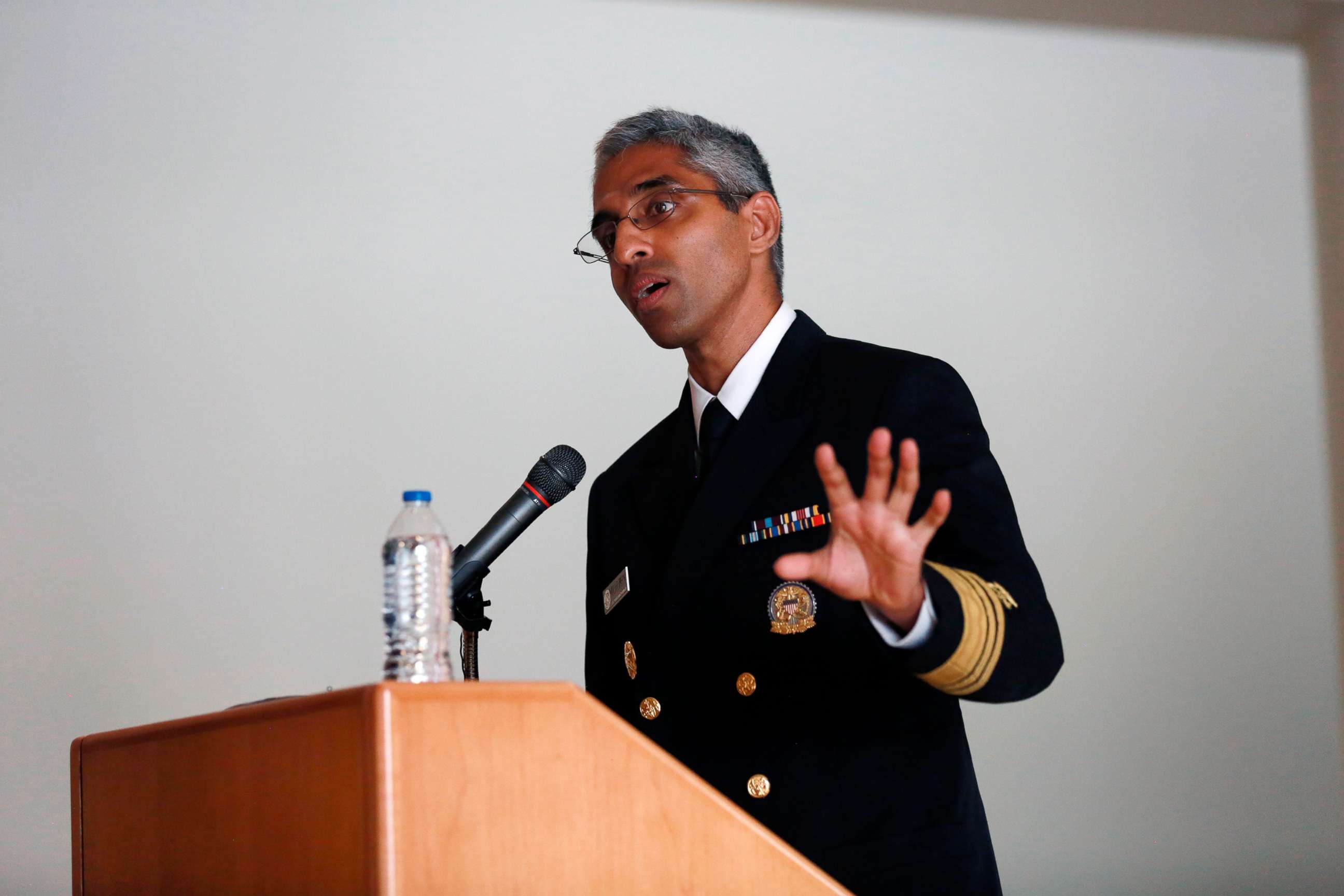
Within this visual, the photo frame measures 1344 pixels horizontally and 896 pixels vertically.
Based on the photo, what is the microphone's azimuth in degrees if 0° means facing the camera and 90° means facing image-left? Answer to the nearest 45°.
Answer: approximately 270°

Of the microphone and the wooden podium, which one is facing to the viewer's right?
the microphone

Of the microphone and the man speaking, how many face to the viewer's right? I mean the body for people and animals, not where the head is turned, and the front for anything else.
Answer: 1

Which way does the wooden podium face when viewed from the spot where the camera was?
facing the viewer and to the left of the viewer

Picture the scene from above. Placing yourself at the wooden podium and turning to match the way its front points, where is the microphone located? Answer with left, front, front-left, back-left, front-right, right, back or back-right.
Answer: back-right

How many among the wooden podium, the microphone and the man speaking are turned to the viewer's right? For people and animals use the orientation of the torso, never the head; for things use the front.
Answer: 1

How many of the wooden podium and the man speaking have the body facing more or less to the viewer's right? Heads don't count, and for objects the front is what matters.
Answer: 0
